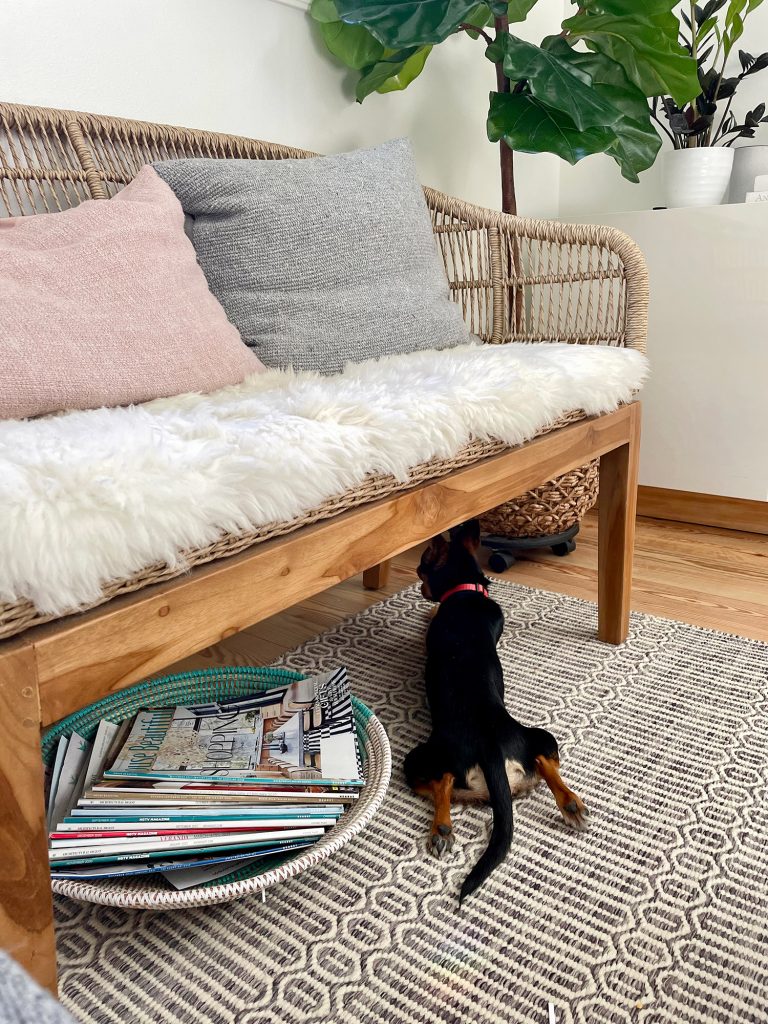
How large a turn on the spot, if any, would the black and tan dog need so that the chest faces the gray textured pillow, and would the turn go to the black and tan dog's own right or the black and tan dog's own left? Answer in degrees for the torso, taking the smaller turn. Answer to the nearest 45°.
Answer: approximately 45° to the black and tan dog's own left

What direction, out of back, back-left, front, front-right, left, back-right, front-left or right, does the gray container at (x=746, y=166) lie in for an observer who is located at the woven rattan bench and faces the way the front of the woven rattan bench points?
left

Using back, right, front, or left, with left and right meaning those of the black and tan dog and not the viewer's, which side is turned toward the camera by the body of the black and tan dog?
back

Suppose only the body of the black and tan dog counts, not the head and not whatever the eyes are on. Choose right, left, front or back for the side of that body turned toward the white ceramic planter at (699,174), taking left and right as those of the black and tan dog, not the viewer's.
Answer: front

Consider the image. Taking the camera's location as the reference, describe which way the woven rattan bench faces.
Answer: facing the viewer and to the right of the viewer
